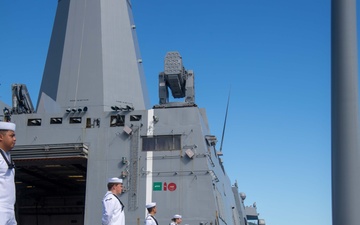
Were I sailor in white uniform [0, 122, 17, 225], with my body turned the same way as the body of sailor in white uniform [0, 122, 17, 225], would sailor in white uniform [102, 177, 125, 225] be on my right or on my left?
on my left

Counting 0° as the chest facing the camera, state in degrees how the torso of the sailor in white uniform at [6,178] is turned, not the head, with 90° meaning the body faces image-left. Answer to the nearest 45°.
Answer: approximately 270°

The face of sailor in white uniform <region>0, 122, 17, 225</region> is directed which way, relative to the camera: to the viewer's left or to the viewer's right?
to the viewer's right
